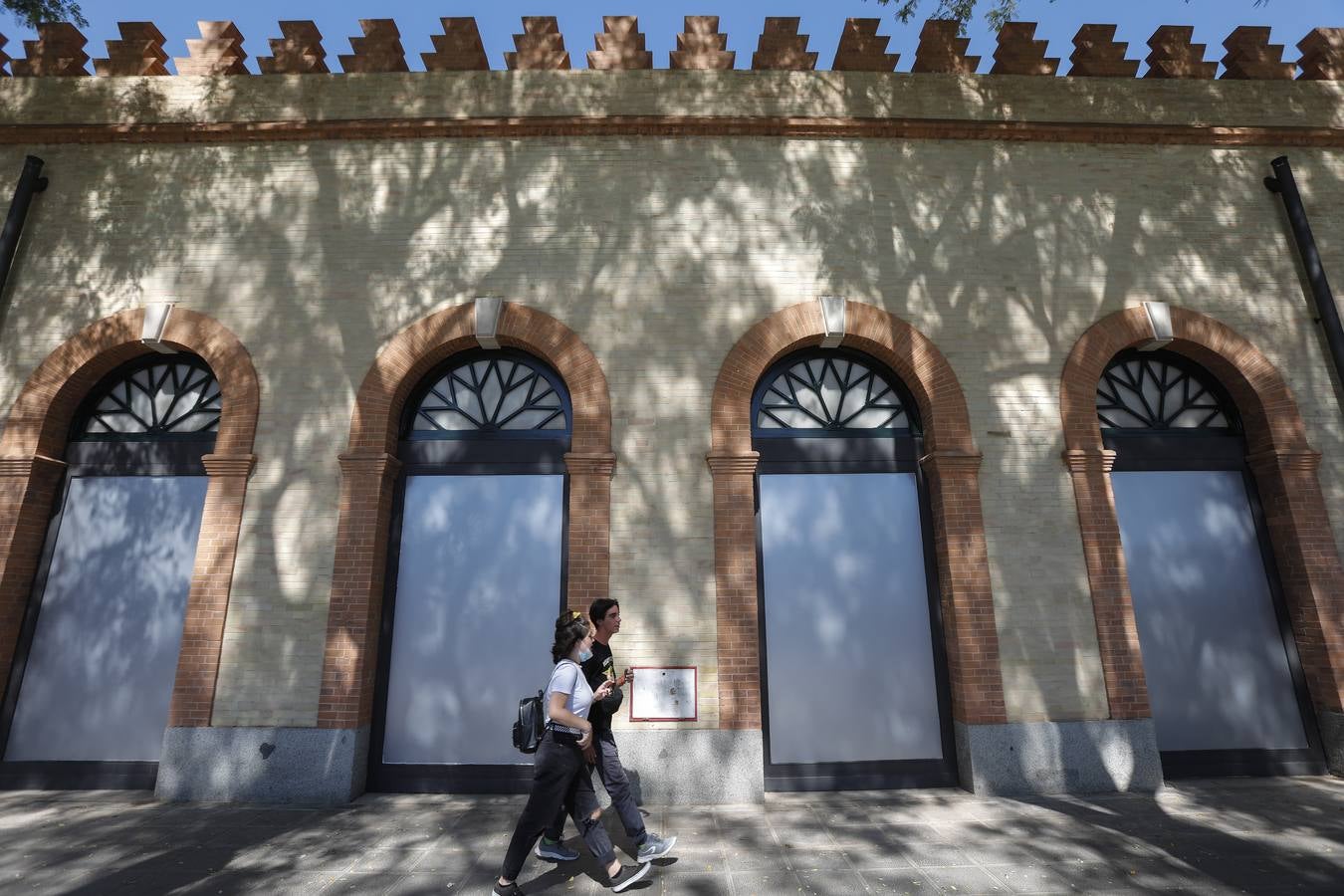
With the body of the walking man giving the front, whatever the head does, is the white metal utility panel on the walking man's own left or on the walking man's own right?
on the walking man's own left

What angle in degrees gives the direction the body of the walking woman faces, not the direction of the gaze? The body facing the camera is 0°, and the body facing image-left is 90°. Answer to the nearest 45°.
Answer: approximately 270°

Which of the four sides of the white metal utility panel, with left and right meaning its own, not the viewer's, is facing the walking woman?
front

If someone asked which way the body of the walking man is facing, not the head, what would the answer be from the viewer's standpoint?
to the viewer's right

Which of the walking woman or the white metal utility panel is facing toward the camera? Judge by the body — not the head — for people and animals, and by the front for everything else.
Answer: the white metal utility panel

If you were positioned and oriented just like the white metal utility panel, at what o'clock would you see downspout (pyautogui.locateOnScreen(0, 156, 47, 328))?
The downspout is roughly at 3 o'clock from the white metal utility panel.

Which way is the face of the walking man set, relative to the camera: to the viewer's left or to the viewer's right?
to the viewer's right

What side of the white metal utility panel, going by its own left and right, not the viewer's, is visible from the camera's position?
front

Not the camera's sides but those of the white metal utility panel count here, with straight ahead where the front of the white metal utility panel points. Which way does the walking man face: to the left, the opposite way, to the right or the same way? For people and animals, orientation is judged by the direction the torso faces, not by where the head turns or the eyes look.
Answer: to the left

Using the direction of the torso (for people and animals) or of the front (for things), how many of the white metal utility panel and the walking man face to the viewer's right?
1

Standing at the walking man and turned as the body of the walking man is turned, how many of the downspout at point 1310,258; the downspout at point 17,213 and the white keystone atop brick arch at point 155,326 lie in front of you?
1

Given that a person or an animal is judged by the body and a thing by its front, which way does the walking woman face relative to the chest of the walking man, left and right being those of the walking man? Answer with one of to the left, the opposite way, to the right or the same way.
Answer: the same way

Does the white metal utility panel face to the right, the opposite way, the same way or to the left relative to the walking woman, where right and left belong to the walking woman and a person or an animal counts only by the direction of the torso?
to the right

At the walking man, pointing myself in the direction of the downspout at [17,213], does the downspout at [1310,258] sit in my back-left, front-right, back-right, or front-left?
back-right

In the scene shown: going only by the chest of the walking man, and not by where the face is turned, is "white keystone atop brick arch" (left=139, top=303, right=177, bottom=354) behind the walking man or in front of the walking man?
behind

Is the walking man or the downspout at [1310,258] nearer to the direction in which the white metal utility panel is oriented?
the walking man
